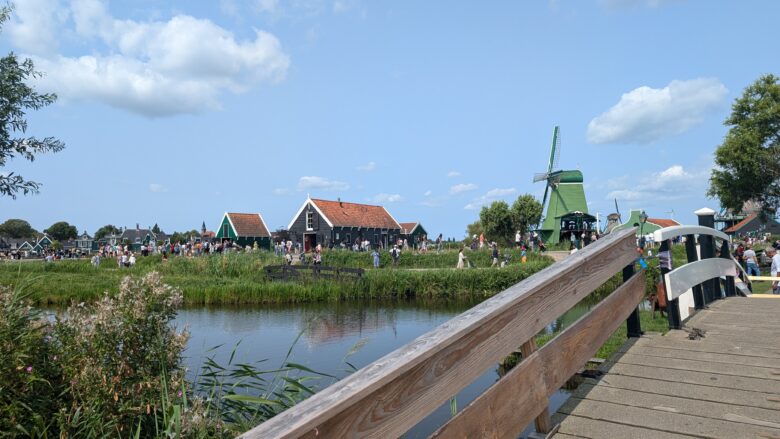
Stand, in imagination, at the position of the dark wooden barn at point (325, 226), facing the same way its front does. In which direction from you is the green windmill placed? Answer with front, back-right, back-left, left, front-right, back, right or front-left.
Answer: back-left

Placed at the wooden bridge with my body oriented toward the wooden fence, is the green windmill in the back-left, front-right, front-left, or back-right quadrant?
front-right

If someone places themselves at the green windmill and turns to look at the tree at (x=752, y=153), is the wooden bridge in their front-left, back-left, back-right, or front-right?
front-right

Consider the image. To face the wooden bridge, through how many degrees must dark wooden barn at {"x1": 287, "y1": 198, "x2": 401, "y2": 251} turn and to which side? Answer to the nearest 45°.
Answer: approximately 45° to its left

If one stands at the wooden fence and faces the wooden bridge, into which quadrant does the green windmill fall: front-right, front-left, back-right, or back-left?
back-left

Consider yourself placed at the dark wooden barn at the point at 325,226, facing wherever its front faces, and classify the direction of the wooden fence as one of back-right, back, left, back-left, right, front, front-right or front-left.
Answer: front-left

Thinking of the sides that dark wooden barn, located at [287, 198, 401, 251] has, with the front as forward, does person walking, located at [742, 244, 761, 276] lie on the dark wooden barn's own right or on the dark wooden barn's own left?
on the dark wooden barn's own left

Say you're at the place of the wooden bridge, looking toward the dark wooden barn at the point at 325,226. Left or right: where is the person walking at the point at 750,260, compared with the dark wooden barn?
right

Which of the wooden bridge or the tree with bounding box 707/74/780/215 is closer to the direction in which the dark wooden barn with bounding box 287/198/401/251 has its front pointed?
the wooden bridge

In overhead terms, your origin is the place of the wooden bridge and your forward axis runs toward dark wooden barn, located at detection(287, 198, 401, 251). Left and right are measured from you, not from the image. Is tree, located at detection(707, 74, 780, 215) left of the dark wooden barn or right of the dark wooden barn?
right

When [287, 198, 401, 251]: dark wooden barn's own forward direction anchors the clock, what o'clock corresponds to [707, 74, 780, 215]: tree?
The tree is roughly at 9 o'clock from the dark wooden barn.

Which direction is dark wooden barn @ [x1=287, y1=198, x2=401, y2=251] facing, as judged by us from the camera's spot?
facing the viewer and to the left of the viewer

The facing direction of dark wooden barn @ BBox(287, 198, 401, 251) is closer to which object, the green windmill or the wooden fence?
the wooden fence
